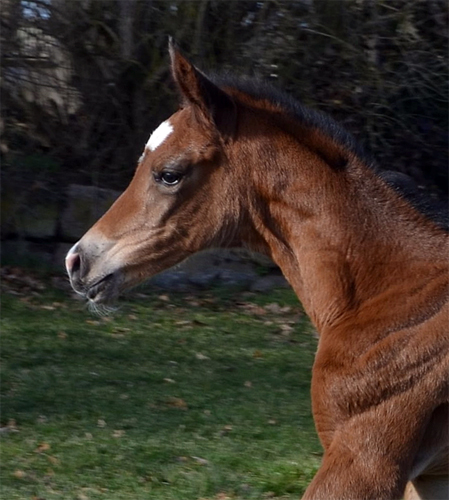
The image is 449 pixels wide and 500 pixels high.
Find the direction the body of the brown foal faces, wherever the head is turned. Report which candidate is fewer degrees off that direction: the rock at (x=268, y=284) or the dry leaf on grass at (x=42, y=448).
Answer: the dry leaf on grass

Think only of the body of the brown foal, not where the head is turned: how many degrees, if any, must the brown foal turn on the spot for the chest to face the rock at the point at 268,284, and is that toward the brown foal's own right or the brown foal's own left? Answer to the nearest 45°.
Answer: approximately 90° to the brown foal's own right

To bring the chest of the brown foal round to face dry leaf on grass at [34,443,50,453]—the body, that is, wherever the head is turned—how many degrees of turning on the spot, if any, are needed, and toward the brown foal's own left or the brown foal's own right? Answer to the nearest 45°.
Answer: approximately 45° to the brown foal's own right

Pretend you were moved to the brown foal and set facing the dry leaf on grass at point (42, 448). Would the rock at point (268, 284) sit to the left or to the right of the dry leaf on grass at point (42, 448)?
right

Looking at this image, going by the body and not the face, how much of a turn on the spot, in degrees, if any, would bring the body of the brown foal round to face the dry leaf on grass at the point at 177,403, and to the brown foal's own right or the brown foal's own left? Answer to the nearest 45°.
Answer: approximately 90° to the brown foal's own right

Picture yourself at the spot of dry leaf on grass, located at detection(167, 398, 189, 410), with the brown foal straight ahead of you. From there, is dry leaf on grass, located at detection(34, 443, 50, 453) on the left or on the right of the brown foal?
right

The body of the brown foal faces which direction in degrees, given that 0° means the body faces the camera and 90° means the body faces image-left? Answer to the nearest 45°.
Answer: approximately 90°
